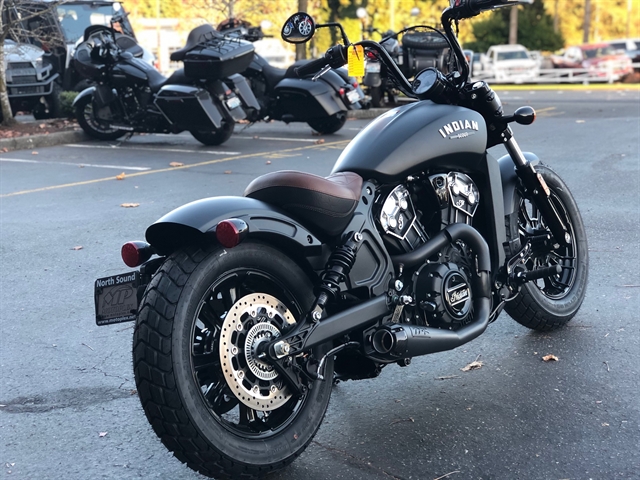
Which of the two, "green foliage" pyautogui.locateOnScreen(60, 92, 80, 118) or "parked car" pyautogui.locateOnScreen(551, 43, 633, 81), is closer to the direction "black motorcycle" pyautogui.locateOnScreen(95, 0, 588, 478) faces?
the parked car

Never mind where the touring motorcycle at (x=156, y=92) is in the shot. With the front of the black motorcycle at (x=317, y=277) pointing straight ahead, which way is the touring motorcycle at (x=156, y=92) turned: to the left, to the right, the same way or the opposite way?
to the left

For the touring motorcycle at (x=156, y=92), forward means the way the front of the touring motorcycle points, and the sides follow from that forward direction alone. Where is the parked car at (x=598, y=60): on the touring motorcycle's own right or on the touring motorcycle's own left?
on the touring motorcycle's own right

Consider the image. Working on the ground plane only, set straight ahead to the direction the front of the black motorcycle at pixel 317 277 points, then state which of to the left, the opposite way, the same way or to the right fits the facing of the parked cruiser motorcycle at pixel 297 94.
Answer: to the left

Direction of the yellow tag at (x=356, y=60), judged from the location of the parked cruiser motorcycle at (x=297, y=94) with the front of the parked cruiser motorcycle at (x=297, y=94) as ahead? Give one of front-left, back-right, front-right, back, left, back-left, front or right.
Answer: back-left

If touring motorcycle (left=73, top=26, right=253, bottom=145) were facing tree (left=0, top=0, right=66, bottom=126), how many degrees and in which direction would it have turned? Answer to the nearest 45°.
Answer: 0° — it already faces it

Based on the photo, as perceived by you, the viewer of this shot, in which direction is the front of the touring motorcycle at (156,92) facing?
facing away from the viewer and to the left of the viewer

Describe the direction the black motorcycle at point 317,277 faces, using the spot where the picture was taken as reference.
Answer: facing away from the viewer and to the right of the viewer

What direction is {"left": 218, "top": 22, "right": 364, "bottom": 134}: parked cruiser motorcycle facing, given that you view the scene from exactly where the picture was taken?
facing away from the viewer and to the left of the viewer

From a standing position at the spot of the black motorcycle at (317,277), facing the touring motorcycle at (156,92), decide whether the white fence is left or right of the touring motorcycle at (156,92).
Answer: right
